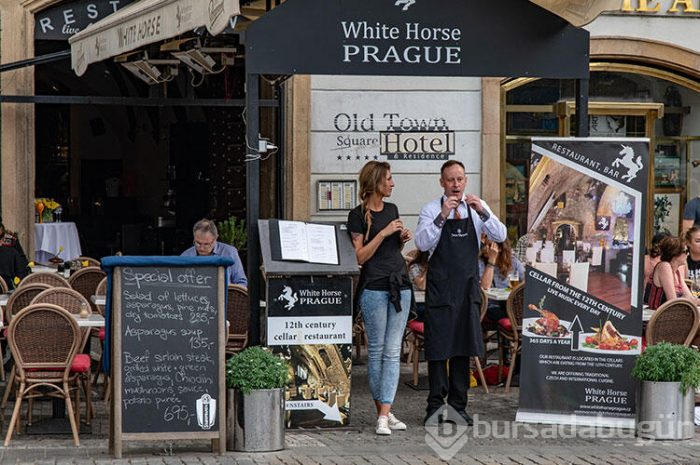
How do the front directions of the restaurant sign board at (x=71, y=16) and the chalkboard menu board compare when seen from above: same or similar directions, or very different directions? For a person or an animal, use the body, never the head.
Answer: same or similar directions

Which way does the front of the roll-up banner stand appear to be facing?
toward the camera

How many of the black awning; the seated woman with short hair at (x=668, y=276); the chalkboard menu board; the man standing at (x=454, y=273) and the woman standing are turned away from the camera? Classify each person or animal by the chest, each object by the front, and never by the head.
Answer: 0

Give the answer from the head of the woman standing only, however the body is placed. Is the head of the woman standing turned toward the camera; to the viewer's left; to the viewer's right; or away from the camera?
to the viewer's right

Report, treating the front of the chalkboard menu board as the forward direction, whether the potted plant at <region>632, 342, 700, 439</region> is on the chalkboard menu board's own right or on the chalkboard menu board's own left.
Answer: on the chalkboard menu board's own left

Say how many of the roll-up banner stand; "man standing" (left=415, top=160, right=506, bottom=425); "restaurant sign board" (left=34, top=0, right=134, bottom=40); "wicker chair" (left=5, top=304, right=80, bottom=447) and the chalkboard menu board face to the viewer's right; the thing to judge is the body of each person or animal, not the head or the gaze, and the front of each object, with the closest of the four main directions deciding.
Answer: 0

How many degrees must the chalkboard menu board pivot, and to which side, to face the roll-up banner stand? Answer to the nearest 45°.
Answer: approximately 90° to its left

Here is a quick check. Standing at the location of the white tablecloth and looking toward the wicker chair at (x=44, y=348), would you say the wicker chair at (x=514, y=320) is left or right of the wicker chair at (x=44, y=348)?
left
